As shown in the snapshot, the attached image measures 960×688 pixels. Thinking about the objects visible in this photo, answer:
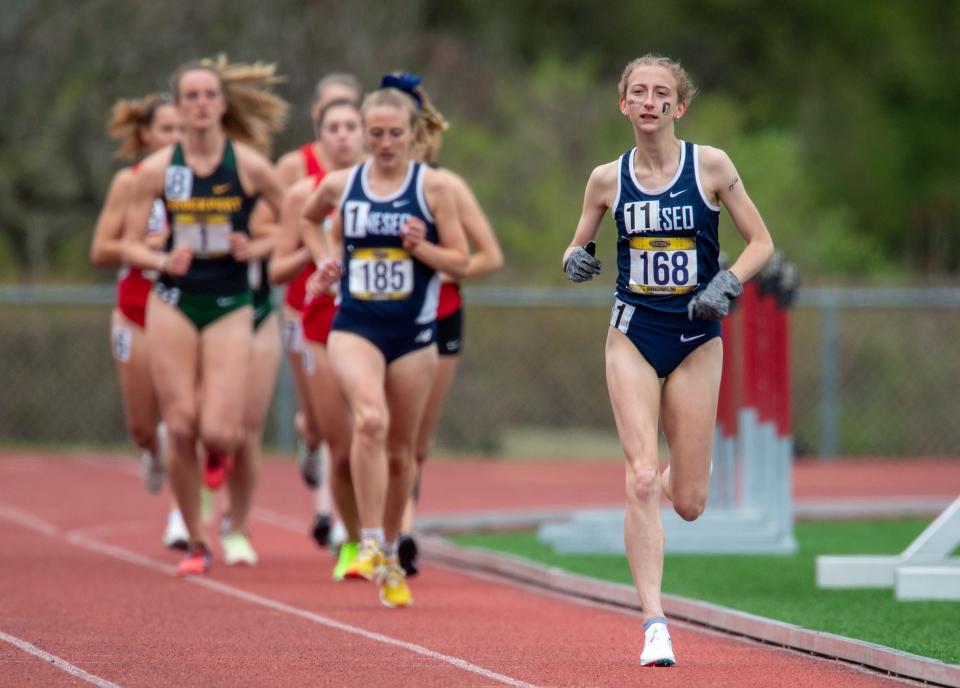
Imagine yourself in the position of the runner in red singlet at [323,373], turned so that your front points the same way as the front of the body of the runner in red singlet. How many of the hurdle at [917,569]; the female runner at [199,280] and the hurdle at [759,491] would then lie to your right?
1

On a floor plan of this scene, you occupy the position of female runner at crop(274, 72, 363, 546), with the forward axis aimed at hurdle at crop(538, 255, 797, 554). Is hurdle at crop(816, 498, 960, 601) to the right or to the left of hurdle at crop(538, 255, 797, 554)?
right

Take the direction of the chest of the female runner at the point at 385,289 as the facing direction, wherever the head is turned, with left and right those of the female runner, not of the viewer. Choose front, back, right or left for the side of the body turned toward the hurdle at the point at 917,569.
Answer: left

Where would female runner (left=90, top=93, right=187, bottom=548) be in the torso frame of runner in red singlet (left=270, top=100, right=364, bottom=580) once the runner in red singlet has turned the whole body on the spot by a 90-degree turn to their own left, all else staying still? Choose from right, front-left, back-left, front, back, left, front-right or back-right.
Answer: back-left

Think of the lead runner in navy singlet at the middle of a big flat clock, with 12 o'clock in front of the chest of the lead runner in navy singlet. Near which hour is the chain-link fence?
The chain-link fence is roughly at 6 o'clock from the lead runner in navy singlet.

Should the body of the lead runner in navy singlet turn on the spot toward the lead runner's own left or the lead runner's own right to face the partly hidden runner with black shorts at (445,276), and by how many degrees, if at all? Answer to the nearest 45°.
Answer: approximately 135° to the lead runner's own right

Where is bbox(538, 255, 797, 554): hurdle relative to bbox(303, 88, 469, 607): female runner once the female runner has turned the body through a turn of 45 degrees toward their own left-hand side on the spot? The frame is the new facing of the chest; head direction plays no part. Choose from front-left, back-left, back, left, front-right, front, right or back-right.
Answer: left

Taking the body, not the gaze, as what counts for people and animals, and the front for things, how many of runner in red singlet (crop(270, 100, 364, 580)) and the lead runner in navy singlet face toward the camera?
2

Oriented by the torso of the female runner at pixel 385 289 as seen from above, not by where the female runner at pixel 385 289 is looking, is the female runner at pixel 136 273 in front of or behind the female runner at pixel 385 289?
behind
